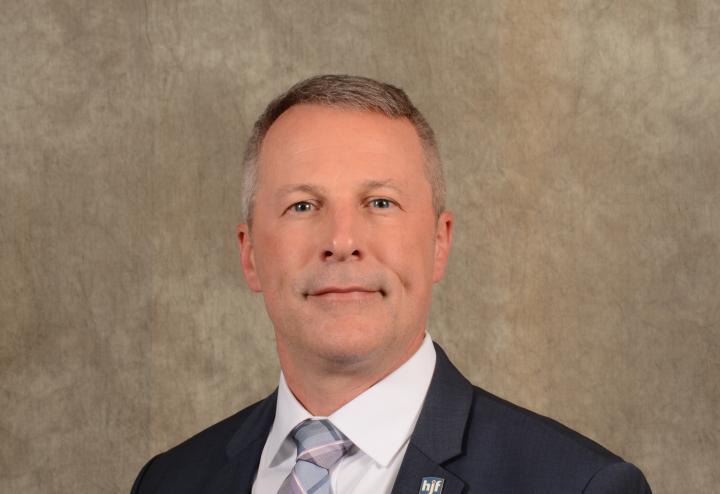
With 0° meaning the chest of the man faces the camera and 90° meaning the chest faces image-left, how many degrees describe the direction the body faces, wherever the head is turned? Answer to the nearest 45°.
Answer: approximately 45°
